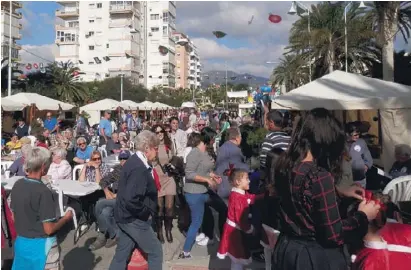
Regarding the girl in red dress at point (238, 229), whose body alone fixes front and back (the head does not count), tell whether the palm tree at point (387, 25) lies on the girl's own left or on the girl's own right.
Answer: on the girl's own left

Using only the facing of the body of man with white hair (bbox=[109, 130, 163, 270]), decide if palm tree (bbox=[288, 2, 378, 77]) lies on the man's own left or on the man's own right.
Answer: on the man's own left

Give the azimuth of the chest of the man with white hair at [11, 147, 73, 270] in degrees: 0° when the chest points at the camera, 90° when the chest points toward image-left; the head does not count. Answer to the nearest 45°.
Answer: approximately 225°

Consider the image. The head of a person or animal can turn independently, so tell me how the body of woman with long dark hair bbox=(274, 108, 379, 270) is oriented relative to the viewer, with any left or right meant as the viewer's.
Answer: facing away from the viewer and to the right of the viewer

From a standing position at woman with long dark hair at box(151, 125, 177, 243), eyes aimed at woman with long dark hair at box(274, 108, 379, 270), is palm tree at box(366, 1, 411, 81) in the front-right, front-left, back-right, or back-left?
back-left

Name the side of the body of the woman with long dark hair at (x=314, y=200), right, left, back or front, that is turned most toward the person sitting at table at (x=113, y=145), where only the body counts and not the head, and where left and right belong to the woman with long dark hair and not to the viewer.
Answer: left

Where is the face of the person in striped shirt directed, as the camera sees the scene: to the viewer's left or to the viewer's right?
to the viewer's left
